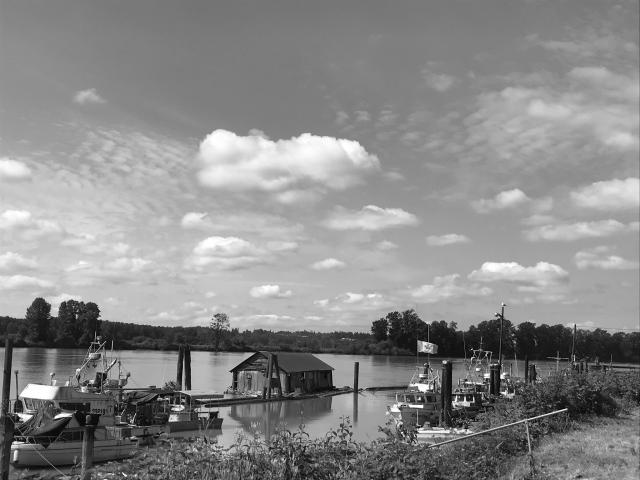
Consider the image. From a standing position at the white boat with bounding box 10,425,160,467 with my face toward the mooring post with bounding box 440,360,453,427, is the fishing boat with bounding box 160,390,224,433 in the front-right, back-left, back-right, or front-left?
front-left

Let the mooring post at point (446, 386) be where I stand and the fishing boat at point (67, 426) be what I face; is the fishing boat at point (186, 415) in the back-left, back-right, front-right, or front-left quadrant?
front-right

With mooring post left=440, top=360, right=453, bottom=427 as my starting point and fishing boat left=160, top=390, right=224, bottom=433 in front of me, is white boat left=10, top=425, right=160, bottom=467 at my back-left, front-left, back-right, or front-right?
front-left

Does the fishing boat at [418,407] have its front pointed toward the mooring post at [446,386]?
no

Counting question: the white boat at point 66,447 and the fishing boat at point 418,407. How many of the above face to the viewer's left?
1

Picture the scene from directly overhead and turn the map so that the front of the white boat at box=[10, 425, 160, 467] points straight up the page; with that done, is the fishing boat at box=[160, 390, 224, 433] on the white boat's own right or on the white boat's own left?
on the white boat's own right

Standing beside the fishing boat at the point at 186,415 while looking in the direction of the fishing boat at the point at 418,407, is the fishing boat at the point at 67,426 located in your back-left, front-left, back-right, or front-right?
back-right

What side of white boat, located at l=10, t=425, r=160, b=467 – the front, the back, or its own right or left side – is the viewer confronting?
left
